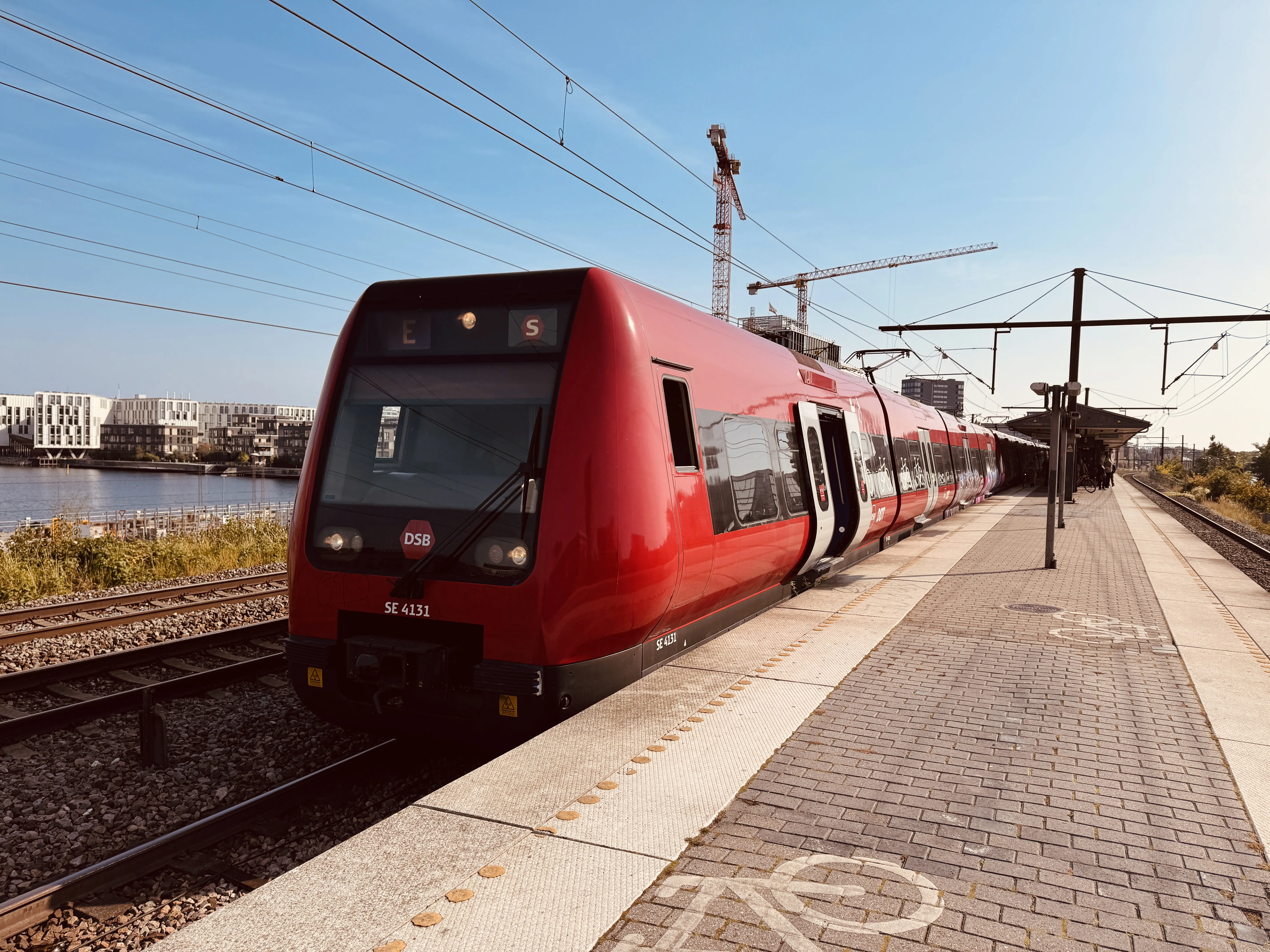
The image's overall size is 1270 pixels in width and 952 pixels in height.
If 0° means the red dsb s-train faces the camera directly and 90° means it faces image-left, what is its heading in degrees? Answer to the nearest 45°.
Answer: approximately 45°

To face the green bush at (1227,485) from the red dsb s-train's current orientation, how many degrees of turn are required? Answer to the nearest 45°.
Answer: approximately 180°

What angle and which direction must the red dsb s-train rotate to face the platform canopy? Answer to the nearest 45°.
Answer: approximately 180°

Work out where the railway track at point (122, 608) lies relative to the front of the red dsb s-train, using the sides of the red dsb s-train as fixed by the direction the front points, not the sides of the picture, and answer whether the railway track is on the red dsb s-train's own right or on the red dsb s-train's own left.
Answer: on the red dsb s-train's own right

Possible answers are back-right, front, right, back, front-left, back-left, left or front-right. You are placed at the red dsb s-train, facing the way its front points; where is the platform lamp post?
back

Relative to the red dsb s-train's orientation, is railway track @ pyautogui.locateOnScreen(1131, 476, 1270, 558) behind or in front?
behind
